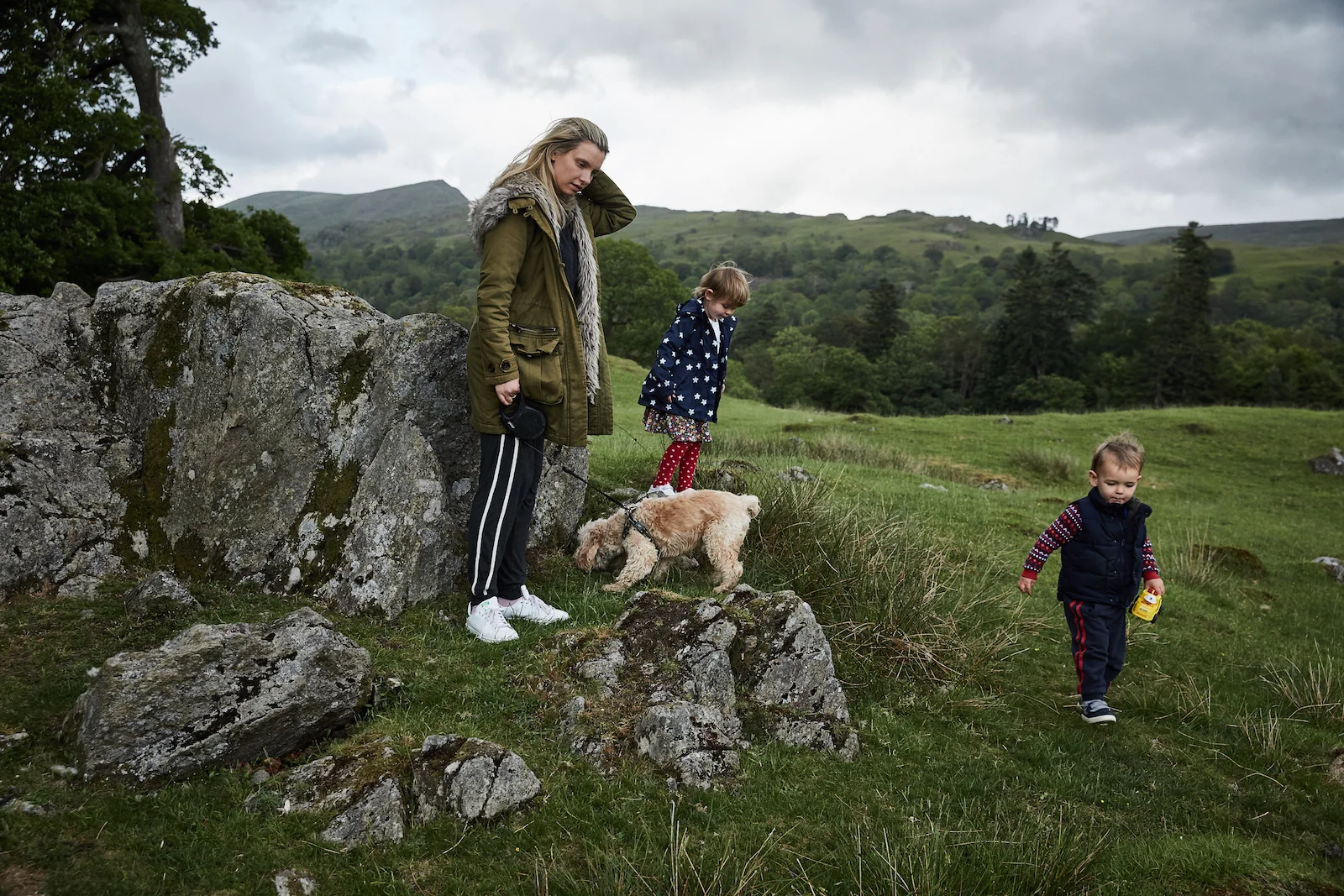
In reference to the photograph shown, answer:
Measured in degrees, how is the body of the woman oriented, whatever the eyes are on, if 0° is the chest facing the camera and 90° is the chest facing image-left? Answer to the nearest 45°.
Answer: approximately 315°

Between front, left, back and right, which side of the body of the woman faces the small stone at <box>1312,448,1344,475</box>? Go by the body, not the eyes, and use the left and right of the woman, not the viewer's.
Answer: left

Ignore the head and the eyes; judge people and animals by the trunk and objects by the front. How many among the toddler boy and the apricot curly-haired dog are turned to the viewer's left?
1

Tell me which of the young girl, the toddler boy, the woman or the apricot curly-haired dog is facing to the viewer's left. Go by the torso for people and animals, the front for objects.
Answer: the apricot curly-haired dog

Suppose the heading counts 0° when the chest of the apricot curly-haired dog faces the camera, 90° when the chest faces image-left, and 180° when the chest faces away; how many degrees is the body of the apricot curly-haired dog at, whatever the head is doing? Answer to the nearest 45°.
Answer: approximately 90°

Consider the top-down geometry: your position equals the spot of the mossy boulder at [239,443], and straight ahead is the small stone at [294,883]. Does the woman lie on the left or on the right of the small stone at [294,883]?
left

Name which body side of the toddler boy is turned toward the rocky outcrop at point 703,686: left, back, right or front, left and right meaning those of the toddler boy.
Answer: right

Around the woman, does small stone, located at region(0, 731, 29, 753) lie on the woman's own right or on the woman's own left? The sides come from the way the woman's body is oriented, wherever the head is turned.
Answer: on the woman's own right

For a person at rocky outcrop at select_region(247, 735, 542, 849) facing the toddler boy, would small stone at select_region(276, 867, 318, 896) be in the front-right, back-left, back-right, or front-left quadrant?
back-right

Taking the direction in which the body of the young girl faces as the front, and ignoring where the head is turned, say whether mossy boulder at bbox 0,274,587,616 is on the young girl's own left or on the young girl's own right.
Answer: on the young girl's own right

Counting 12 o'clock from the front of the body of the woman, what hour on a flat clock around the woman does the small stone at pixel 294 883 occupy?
The small stone is roughly at 2 o'clock from the woman.
